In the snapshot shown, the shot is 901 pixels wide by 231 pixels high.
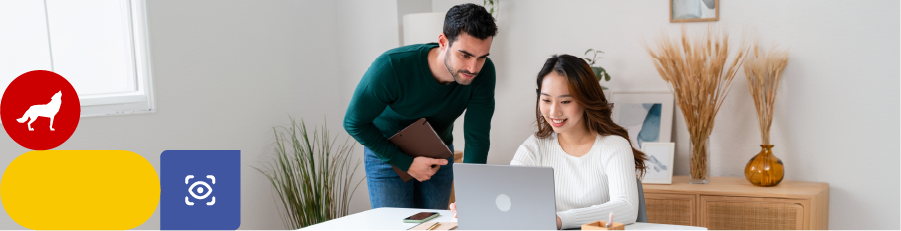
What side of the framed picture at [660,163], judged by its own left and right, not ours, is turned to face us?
front

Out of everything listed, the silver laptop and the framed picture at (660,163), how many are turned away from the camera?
1

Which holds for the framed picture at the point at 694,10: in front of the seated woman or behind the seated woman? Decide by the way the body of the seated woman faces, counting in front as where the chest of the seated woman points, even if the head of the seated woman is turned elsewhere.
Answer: behind

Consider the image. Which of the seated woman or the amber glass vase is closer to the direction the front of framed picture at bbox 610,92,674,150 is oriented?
the seated woman

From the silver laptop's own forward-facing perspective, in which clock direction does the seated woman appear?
The seated woman is roughly at 1 o'clock from the silver laptop.

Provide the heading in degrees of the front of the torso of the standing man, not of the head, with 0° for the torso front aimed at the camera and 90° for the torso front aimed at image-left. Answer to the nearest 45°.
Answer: approximately 315°

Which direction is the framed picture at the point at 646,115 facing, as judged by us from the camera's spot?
facing the viewer

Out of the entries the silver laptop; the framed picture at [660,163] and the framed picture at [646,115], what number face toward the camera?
2

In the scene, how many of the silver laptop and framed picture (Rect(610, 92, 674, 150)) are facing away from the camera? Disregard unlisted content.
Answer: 1

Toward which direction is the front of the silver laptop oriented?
away from the camera

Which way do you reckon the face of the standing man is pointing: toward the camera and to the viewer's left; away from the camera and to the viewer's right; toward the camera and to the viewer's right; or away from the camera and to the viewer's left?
toward the camera and to the viewer's right
